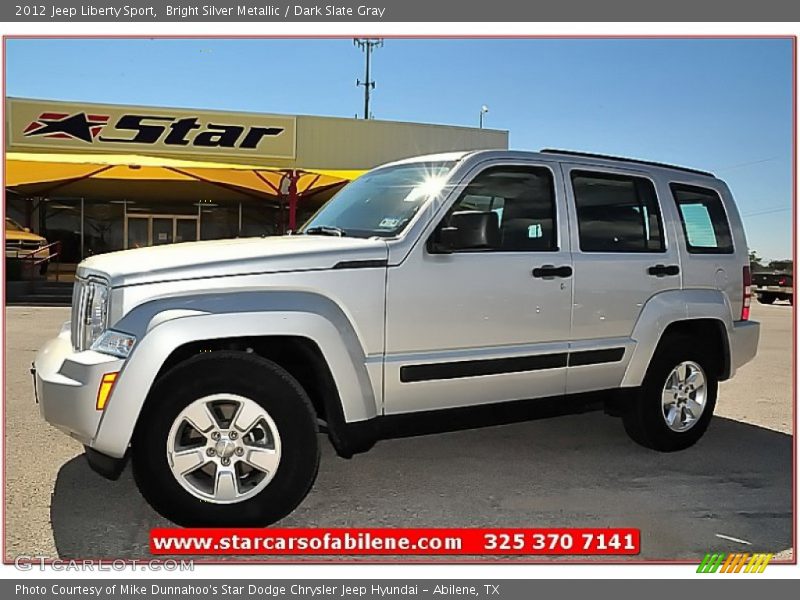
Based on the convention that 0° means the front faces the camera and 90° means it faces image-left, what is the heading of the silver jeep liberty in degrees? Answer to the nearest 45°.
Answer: approximately 45°

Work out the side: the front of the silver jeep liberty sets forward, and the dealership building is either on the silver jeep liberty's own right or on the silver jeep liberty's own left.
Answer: on the silver jeep liberty's own right

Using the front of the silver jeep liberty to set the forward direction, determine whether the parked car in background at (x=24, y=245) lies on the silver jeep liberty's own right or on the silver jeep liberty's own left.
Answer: on the silver jeep liberty's own right

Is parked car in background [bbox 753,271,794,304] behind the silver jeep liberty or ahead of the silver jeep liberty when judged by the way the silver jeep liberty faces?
behind
